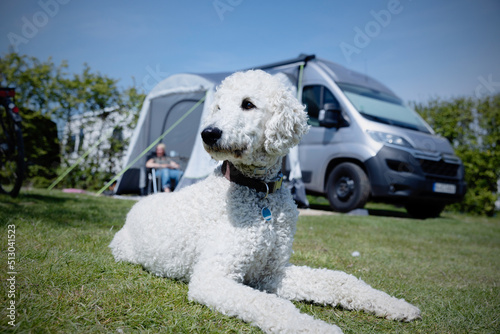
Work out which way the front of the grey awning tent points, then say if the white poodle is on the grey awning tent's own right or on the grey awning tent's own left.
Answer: on the grey awning tent's own left

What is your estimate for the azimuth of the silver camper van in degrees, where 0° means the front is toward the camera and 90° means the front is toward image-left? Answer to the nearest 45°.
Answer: approximately 315°

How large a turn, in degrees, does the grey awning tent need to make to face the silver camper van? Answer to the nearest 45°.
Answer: approximately 90° to its left

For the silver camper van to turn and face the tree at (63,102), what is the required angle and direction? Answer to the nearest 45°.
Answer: approximately 135° to its right

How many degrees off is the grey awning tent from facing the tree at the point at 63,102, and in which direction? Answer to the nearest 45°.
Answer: approximately 90° to its right

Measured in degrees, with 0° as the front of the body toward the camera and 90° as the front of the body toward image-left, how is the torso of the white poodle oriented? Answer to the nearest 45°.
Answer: approximately 315°

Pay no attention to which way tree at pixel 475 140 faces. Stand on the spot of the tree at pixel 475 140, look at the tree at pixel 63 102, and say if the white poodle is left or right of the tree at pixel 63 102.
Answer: left

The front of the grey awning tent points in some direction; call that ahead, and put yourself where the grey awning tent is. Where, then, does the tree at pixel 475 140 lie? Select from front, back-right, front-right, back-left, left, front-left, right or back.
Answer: back-left

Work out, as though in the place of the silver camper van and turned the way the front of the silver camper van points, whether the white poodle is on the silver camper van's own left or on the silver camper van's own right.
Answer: on the silver camper van's own right

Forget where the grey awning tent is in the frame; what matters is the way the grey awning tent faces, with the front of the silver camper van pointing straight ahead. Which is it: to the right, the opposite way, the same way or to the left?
to the right

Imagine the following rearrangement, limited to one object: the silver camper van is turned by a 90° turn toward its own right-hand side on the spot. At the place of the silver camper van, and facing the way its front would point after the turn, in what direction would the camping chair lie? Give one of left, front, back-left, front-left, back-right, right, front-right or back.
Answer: front-right

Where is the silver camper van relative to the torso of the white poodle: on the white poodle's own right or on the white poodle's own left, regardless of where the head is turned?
on the white poodle's own left
